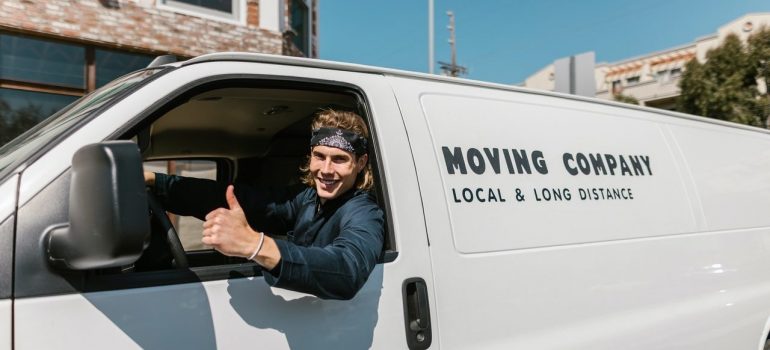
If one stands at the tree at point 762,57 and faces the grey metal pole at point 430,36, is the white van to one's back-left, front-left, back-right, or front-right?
front-left

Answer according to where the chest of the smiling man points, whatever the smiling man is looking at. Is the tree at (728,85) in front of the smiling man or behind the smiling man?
behind

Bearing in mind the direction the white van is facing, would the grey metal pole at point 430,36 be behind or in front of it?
behind

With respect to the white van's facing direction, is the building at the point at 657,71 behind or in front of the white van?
behind

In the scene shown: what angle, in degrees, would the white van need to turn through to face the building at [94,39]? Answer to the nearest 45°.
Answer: approximately 90° to its right

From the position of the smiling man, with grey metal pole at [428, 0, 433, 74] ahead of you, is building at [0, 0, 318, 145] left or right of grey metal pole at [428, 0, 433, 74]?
left

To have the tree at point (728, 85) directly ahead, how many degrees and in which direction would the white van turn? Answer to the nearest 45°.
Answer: approximately 180°

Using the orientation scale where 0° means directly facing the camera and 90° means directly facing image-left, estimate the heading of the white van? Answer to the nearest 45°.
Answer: approximately 45°

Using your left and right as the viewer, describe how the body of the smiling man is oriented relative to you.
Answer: facing the viewer and to the left of the viewer

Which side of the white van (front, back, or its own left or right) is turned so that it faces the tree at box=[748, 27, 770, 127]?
back

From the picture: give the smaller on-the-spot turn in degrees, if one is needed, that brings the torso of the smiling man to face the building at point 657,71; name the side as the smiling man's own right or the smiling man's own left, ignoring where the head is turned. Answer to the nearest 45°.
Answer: approximately 180°

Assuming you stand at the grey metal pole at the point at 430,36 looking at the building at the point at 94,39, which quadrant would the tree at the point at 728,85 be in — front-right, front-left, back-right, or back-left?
back-left

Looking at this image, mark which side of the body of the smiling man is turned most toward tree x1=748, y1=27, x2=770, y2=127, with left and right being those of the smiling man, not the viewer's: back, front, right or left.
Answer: back

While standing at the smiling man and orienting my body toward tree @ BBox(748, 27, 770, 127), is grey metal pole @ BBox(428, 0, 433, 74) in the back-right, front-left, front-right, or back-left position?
front-left
